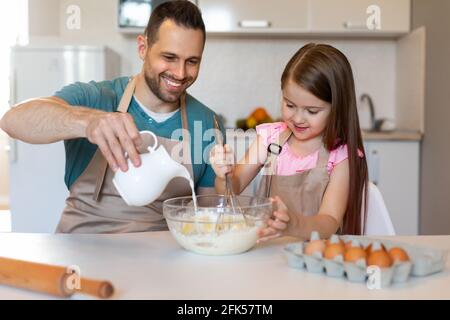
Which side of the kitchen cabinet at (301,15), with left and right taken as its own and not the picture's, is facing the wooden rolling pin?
front

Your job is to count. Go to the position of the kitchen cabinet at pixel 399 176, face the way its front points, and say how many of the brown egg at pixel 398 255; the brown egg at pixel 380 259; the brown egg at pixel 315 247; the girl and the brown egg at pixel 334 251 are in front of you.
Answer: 5

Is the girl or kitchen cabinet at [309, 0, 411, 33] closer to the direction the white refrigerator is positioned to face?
the girl

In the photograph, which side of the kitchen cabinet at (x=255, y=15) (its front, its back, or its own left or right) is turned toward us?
front

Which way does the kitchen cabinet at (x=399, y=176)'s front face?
toward the camera

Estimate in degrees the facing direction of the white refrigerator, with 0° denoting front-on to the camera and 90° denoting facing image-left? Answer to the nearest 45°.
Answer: approximately 0°

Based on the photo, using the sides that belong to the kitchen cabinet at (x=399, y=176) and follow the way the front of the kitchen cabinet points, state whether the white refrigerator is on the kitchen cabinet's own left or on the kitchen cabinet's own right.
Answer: on the kitchen cabinet's own right

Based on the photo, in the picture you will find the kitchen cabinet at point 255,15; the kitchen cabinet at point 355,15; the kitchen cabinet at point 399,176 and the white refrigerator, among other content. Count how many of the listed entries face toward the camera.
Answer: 4

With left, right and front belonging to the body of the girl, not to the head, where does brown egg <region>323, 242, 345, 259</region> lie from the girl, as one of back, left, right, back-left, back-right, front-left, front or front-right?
front-left

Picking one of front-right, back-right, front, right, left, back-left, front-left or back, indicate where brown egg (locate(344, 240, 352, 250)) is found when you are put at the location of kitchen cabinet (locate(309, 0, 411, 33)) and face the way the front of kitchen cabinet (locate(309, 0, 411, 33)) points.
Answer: front

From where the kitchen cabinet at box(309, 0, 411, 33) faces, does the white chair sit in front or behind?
in front

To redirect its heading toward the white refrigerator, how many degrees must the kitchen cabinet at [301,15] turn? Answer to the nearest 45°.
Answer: approximately 90° to its right

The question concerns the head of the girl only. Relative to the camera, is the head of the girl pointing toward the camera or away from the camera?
toward the camera

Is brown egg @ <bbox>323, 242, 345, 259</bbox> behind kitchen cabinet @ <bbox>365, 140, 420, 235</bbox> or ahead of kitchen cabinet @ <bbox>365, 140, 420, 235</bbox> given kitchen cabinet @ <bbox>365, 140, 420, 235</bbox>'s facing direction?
ahead

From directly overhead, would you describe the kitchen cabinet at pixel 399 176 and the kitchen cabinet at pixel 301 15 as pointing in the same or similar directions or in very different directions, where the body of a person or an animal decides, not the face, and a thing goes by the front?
same or similar directions

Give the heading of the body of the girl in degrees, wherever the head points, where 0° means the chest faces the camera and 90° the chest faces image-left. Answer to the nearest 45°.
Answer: approximately 45°
